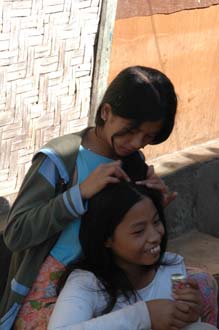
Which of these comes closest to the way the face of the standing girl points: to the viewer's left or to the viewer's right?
to the viewer's right

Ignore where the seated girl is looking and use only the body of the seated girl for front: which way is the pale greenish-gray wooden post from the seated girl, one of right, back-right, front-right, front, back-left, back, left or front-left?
back-left

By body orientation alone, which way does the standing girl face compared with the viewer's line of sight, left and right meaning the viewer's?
facing the viewer and to the right of the viewer

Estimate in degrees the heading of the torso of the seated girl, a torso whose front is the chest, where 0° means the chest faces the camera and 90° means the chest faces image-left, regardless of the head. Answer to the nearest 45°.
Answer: approximately 315°

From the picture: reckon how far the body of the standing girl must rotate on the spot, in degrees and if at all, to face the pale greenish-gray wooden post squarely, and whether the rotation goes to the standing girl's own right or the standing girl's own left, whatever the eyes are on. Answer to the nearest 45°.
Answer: approximately 135° to the standing girl's own left
